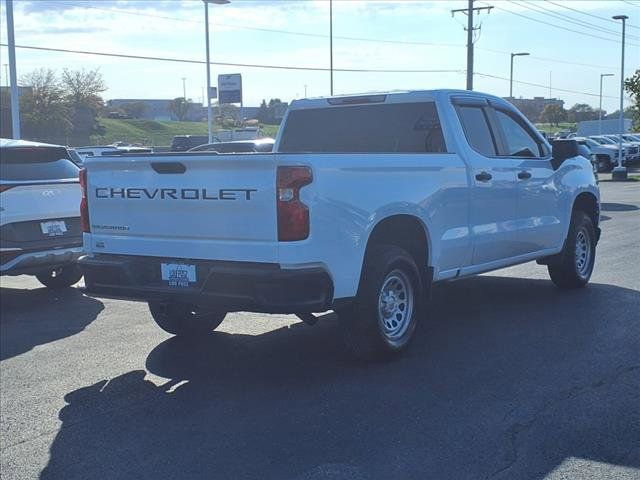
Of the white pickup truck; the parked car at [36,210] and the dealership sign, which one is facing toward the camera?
the dealership sign

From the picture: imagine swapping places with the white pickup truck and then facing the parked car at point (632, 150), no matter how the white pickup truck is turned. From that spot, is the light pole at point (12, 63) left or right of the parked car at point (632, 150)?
left

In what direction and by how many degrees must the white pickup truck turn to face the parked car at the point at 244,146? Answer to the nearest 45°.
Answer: approximately 45° to its left

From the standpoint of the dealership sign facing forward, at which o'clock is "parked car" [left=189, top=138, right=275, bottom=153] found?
The parked car is roughly at 12 o'clock from the dealership sign.

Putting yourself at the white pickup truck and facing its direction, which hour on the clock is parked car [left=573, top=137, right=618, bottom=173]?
The parked car is roughly at 11 o'clock from the white pickup truck.

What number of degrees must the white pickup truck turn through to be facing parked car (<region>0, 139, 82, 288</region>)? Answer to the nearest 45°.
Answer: approximately 90° to its left

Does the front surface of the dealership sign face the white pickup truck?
yes

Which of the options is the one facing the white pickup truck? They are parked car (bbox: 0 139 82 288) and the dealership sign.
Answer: the dealership sign

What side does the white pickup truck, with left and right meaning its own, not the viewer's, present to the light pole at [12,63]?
left

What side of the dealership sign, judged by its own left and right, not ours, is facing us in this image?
front

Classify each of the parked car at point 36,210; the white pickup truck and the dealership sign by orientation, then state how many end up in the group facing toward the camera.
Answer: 1

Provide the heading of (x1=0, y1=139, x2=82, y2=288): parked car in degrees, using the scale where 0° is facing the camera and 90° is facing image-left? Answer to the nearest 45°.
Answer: approximately 135°

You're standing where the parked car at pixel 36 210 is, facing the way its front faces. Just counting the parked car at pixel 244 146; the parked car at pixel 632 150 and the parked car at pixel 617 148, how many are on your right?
3

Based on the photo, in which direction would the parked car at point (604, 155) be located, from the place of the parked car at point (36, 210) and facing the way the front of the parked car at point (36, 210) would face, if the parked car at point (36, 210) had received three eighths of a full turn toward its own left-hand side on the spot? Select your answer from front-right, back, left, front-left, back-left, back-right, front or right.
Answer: back-left

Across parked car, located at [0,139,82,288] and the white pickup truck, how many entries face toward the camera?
0

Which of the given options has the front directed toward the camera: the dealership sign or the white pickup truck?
the dealership sign
